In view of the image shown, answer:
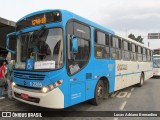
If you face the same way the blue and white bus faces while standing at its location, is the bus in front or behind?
behind

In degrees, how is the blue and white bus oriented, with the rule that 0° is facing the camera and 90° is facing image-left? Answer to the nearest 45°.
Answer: approximately 45°
